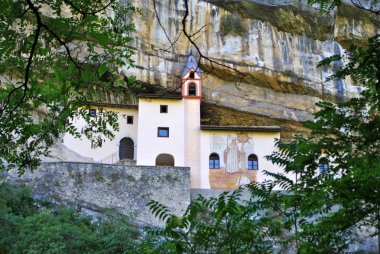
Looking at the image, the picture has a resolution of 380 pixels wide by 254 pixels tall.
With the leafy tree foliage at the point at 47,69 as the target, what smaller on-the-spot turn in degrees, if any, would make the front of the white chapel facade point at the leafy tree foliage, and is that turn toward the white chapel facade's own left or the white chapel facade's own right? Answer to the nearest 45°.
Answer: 0° — it already faces it

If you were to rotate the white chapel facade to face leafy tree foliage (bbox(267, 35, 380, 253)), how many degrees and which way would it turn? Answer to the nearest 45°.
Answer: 0° — it already faces it

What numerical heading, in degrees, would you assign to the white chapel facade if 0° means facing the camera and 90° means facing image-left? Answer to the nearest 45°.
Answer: approximately 0°
